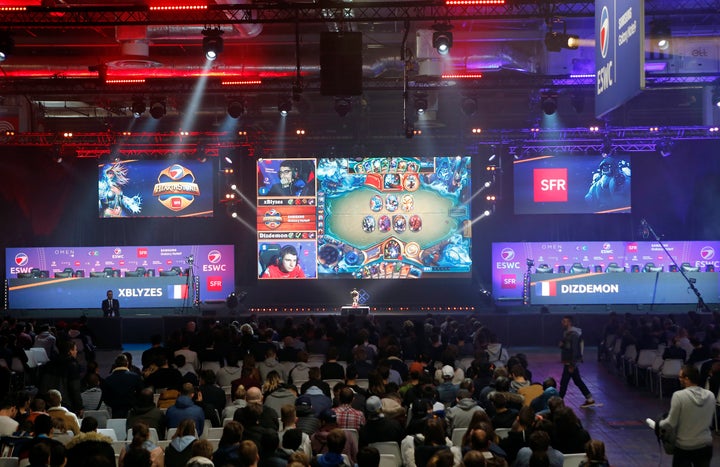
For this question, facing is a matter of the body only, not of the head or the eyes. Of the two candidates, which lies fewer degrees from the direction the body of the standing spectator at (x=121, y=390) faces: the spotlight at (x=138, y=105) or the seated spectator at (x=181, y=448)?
the spotlight

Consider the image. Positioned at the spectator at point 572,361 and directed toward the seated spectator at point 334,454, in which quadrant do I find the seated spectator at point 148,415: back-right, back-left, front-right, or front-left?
front-right

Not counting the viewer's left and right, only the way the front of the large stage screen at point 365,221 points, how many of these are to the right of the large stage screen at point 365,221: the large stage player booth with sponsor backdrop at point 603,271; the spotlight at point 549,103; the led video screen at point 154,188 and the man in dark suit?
2

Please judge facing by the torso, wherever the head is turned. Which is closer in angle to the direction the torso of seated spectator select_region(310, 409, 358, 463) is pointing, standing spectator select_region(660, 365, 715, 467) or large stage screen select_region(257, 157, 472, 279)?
the large stage screen

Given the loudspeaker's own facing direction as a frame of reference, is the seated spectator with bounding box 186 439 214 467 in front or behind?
in front

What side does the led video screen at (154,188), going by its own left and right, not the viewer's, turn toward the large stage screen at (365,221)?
left

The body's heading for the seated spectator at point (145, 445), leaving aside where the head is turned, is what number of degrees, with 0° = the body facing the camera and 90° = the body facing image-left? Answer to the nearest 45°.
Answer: approximately 180°

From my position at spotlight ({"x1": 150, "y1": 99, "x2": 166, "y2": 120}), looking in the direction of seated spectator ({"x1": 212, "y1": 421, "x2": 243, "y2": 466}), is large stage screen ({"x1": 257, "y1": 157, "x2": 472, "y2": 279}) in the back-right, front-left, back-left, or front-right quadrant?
back-left

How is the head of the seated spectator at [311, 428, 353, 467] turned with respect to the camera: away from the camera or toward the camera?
away from the camera

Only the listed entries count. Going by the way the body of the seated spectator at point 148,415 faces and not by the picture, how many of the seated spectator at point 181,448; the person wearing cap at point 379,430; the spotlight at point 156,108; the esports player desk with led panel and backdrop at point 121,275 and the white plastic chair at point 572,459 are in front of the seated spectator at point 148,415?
2

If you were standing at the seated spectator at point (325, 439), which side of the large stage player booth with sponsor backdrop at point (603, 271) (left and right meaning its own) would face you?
front

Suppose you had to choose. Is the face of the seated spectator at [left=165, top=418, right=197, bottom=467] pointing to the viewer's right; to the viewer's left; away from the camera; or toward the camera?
away from the camera

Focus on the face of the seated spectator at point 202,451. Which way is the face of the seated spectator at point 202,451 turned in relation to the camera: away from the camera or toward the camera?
away from the camera

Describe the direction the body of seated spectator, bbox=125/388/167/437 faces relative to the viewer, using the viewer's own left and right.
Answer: facing away from the viewer

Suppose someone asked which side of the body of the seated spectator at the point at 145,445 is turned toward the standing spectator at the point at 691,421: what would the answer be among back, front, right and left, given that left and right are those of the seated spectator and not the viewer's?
right

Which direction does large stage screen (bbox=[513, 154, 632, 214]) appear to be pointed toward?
toward the camera

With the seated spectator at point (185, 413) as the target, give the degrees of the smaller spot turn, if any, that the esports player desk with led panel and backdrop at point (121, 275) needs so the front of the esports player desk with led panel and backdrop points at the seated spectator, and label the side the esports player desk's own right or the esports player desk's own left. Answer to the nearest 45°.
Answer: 0° — it already faces them

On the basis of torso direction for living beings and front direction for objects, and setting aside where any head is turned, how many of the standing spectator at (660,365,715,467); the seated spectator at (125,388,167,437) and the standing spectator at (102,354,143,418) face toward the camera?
0

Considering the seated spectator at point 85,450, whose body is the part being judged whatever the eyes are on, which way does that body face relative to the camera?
away from the camera

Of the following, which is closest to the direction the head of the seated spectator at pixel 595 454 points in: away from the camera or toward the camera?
away from the camera

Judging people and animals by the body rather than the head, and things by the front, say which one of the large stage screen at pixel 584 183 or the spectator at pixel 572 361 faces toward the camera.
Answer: the large stage screen

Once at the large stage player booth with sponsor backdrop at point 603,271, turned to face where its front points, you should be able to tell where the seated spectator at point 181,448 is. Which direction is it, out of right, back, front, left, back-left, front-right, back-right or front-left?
front

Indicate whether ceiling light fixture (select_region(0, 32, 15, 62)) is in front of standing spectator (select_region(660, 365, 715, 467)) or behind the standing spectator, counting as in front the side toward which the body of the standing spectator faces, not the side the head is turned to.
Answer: in front
